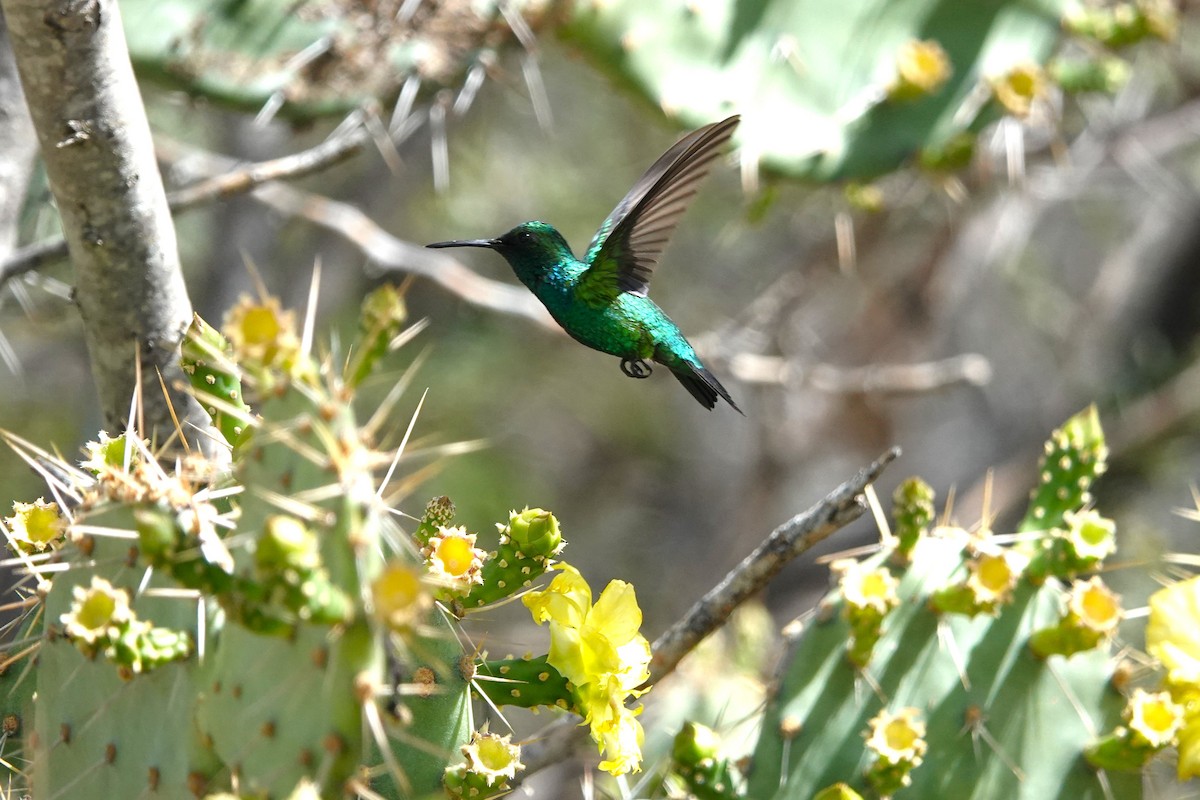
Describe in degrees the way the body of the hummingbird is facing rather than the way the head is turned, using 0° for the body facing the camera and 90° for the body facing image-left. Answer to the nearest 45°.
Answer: approximately 90°

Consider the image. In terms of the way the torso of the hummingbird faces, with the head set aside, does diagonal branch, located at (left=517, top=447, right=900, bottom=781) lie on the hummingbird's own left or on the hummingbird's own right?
on the hummingbird's own left

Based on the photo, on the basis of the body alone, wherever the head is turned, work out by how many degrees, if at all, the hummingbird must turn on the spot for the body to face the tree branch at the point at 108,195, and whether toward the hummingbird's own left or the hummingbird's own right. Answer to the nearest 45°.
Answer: approximately 45° to the hummingbird's own left

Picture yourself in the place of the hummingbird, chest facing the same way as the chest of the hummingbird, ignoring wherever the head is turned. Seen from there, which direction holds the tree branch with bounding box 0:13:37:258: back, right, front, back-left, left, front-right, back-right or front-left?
front

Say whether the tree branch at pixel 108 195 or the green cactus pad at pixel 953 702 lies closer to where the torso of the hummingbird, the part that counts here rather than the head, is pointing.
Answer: the tree branch

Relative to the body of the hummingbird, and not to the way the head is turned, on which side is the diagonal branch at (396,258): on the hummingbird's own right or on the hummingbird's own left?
on the hummingbird's own right
